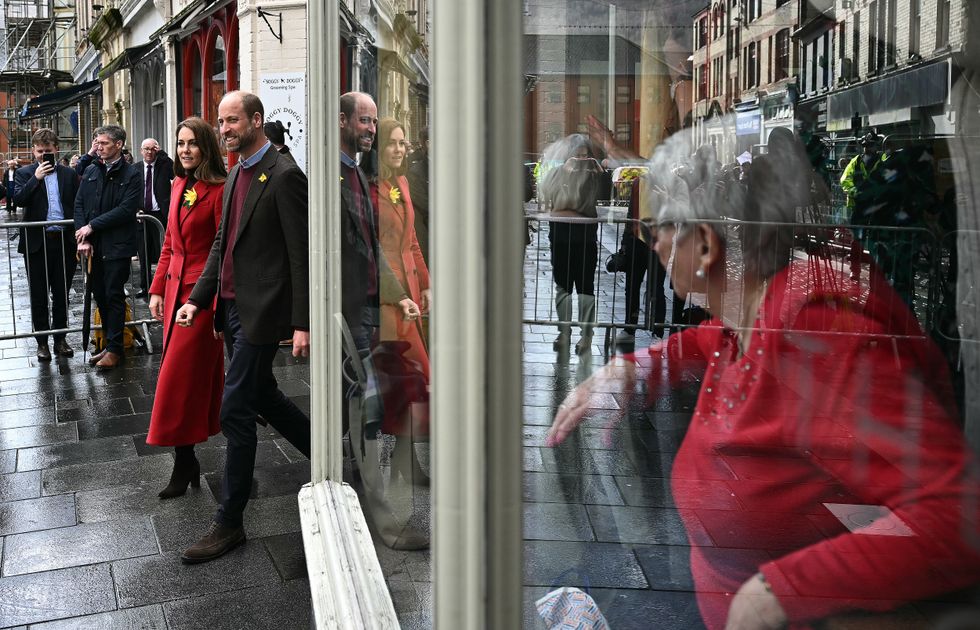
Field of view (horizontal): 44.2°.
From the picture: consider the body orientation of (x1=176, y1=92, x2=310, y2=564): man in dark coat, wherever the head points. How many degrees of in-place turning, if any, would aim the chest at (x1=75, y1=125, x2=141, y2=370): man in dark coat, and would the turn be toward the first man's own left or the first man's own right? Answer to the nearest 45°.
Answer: approximately 135° to the first man's own right

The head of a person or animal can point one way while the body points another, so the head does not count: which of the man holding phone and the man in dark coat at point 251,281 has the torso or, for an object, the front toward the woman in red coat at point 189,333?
the man holding phone

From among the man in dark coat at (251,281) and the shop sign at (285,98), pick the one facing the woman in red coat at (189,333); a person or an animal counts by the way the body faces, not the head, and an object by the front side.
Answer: the shop sign

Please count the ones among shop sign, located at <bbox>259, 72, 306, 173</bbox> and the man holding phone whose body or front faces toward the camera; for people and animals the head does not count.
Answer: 2

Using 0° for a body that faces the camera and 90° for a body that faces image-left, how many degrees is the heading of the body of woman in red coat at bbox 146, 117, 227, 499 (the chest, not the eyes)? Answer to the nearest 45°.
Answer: approximately 45°

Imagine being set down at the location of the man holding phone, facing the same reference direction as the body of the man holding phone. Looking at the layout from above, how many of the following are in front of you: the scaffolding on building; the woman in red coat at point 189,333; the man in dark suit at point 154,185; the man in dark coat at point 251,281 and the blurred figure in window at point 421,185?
3

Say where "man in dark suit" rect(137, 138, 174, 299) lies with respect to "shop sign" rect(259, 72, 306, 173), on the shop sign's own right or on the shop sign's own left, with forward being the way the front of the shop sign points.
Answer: on the shop sign's own right

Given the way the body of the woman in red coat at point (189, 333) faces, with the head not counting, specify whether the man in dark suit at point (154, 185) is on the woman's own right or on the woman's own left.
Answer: on the woman's own right

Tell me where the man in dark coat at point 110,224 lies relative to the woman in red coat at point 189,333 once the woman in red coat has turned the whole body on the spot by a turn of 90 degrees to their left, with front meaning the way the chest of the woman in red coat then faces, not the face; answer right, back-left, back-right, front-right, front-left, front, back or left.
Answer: back-left
